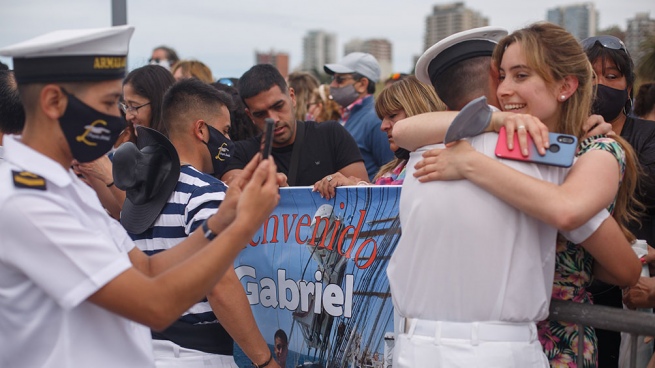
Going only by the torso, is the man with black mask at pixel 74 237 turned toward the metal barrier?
yes

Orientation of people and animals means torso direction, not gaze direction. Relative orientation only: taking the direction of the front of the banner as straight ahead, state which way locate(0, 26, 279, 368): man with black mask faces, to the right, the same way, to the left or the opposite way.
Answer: to the left

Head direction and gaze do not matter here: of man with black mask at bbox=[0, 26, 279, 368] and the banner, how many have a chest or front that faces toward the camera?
1

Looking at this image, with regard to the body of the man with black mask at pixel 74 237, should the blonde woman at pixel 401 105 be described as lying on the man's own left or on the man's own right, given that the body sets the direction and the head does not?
on the man's own left

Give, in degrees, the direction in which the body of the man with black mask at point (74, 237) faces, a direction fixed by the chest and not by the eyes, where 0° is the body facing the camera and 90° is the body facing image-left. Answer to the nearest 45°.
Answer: approximately 270°

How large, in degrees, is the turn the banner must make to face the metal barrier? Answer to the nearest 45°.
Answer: approximately 45° to its left

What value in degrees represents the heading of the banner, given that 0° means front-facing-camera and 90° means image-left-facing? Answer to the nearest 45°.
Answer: approximately 0°
